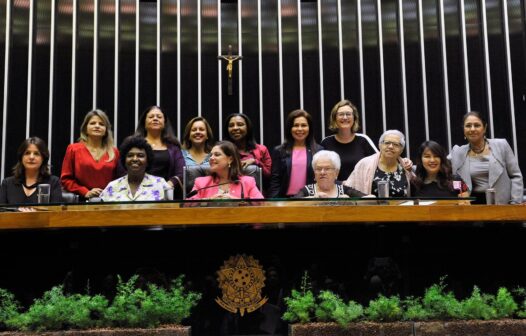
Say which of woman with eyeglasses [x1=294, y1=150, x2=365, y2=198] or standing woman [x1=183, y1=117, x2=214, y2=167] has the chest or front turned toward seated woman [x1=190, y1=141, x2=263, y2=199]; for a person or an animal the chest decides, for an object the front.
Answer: the standing woman

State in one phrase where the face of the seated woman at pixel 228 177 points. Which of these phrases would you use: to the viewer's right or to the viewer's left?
to the viewer's left

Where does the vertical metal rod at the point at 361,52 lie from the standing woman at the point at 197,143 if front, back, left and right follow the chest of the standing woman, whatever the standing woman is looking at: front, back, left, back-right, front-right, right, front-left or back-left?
back-left

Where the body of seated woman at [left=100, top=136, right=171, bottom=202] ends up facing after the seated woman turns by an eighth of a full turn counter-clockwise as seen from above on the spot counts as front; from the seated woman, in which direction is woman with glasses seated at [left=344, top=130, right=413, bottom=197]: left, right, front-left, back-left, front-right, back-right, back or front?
front-left

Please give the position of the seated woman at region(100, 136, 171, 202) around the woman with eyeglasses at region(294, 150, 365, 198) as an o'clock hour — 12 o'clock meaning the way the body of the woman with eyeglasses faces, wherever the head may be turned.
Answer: The seated woman is roughly at 3 o'clock from the woman with eyeglasses.

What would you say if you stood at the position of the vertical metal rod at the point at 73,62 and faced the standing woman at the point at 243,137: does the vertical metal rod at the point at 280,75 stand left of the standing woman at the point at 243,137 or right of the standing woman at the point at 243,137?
left

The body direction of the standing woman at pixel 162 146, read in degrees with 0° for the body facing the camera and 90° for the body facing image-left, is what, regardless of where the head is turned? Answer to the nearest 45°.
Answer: approximately 0°

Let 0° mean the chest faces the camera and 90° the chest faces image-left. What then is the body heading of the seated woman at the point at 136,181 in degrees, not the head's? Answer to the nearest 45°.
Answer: approximately 0°
